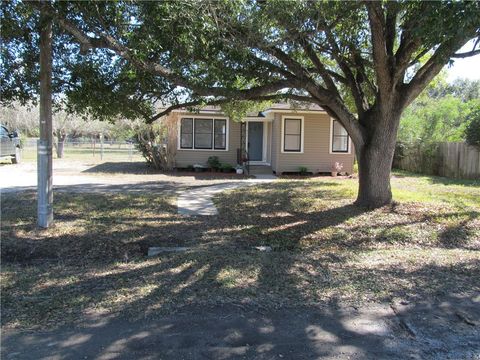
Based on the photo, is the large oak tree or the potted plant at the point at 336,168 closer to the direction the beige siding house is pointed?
the large oak tree

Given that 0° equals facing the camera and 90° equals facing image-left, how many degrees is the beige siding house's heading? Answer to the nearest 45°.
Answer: approximately 0°

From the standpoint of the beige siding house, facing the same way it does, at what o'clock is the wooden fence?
The wooden fence is roughly at 9 o'clock from the beige siding house.

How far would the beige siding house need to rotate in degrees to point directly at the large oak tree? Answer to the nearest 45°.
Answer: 0° — it already faces it

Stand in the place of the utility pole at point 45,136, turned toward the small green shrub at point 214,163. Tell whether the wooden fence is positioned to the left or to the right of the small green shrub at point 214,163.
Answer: right

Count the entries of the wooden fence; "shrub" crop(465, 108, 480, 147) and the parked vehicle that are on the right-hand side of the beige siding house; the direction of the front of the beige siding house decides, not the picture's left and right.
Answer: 1

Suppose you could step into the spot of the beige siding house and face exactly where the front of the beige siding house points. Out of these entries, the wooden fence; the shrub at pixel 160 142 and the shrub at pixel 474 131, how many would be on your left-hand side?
2

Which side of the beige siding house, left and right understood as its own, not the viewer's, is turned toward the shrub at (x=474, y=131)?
left

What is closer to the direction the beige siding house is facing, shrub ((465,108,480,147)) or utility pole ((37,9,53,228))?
the utility pole

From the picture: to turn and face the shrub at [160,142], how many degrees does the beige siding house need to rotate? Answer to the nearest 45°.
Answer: approximately 90° to its right

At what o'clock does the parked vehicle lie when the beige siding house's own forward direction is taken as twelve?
The parked vehicle is roughly at 3 o'clock from the beige siding house.
